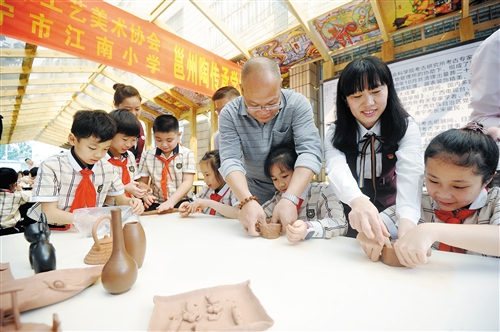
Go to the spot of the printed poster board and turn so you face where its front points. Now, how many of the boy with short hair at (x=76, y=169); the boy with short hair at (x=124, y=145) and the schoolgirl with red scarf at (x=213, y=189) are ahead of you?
3

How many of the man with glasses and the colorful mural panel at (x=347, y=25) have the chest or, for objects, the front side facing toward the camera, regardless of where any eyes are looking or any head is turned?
2

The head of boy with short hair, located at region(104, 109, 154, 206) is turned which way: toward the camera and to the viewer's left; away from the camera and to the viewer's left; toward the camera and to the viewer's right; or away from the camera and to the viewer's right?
toward the camera and to the viewer's right

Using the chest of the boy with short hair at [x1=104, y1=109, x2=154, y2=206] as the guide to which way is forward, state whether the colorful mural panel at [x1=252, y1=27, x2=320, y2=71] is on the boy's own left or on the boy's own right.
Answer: on the boy's own left

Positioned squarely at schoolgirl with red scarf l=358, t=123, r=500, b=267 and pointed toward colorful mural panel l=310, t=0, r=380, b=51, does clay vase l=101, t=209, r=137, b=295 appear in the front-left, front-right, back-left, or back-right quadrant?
back-left

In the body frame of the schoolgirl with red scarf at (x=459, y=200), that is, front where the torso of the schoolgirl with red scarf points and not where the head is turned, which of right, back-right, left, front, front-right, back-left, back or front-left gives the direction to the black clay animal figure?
front

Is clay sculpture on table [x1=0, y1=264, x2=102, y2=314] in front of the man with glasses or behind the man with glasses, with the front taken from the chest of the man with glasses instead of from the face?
in front

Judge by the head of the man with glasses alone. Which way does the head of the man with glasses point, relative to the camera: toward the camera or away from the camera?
toward the camera

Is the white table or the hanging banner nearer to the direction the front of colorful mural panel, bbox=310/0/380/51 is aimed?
the white table

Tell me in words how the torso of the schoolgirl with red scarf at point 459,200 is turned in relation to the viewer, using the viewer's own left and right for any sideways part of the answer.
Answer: facing the viewer and to the left of the viewer

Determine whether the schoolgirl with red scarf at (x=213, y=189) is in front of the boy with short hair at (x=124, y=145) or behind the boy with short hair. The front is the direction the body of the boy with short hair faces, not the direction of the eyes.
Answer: in front

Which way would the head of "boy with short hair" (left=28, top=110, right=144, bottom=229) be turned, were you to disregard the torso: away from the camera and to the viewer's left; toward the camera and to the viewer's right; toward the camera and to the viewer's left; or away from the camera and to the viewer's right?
toward the camera and to the viewer's right

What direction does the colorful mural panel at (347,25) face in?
toward the camera

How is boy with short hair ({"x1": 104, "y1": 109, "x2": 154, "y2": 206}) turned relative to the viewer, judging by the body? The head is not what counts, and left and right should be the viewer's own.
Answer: facing the viewer and to the right of the viewer

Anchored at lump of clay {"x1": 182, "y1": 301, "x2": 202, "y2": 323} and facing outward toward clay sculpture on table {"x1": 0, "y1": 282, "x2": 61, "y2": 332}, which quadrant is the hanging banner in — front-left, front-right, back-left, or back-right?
front-right
